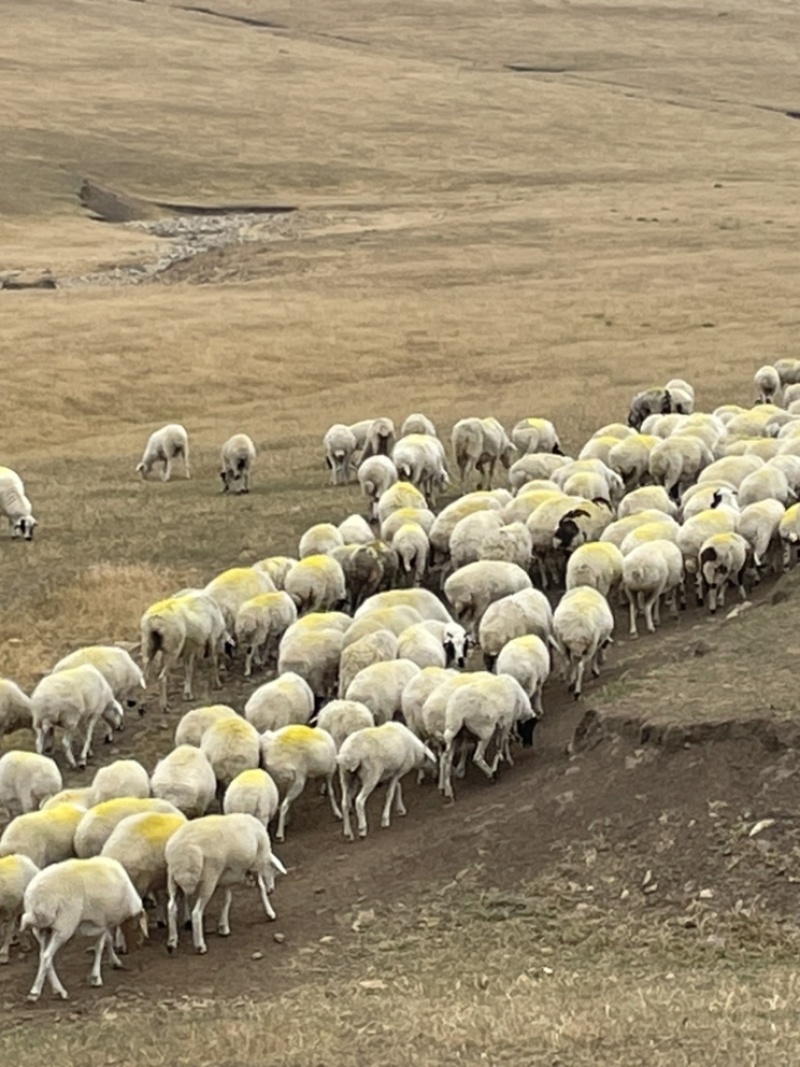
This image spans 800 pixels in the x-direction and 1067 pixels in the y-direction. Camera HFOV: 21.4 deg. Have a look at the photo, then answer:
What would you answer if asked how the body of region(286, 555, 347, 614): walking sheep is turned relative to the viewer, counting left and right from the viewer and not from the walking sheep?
facing away from the viewer and to the right of the viewer

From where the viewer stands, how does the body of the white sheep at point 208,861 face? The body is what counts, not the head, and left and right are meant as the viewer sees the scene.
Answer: facing away from the viewer and to the right of the viewer

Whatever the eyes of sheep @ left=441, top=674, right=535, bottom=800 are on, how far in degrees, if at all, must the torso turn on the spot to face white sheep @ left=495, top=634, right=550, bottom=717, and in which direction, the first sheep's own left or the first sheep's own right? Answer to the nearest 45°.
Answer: approximately 45° to the first sheep's own left

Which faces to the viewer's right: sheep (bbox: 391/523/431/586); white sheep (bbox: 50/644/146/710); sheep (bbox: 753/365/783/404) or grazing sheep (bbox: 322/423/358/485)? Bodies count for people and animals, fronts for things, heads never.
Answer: the white sheep

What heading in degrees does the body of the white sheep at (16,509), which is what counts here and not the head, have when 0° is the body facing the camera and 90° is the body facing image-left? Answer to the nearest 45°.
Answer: approximately 315°

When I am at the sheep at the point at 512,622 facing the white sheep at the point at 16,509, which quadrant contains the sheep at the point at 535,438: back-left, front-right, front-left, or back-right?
front-right

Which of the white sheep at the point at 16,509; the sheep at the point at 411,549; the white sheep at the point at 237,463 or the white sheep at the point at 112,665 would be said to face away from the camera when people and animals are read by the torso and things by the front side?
the sheep at the point at 411,549

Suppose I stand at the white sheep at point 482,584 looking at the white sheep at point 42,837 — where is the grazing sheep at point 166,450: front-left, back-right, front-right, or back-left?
back-right

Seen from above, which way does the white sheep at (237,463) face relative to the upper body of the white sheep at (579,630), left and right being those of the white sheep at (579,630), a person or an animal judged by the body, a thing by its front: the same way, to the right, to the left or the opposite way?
the opposite way

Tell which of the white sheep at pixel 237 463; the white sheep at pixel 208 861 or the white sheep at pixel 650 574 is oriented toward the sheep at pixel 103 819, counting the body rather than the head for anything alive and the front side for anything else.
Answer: the white sheep at pixel 237 463

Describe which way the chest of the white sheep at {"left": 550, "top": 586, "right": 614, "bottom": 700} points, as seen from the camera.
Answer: away from the camera
